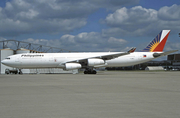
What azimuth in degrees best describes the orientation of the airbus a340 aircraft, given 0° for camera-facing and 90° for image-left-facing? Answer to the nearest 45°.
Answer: approximately 90°
